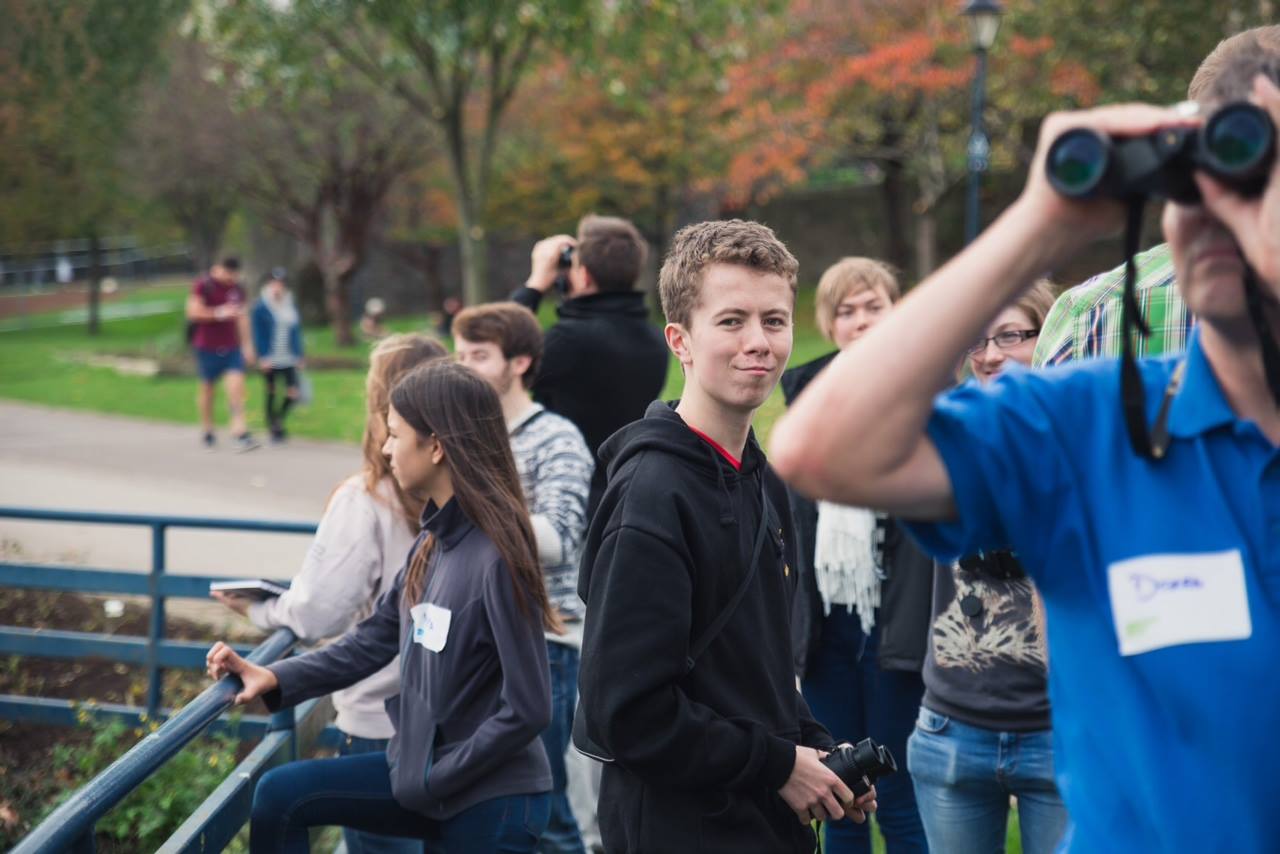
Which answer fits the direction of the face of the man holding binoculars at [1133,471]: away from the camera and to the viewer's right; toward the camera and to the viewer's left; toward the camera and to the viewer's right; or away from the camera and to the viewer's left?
toward the camera and to the viewer's left

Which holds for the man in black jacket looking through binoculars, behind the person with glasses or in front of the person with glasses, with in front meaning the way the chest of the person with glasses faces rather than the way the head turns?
behind

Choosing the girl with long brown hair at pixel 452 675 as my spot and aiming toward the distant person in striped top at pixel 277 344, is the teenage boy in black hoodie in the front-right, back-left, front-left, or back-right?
back-right

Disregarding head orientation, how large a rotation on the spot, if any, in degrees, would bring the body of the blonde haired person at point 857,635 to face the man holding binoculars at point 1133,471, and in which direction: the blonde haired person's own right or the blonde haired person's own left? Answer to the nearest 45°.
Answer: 0° — they already face them

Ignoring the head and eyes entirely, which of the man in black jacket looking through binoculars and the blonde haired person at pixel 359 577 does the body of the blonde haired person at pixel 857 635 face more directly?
the blonde haired person

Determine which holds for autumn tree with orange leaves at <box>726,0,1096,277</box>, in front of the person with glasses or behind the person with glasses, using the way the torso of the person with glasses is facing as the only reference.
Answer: behind

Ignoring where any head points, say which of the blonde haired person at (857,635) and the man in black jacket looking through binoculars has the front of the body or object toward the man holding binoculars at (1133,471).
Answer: the blonde haired person

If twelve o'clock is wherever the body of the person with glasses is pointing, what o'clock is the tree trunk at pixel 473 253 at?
The tree trunk is roughly at 5 o'clock from the person with glasses.

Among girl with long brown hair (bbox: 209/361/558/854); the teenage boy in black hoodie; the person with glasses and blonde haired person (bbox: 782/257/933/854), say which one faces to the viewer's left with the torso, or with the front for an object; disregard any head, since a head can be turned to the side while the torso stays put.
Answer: the girl with long brown hair

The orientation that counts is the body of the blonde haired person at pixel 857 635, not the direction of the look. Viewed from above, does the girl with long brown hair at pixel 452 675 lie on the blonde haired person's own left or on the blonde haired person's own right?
on the blonde haired person's own right

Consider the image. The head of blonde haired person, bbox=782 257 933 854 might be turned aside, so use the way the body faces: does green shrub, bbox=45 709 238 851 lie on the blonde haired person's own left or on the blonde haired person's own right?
on the blonde haired person's own right

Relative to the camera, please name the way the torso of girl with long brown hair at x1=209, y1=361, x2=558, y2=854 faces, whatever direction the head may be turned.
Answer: to the viewer's left

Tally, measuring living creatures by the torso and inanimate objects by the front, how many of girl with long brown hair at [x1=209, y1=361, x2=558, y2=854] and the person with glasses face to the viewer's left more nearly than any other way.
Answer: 1
